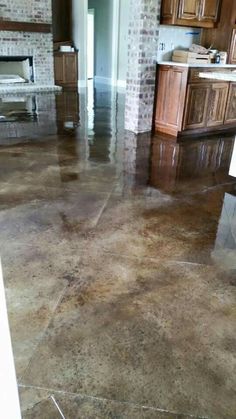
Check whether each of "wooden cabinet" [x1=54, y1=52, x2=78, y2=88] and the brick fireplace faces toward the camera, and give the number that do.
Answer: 2

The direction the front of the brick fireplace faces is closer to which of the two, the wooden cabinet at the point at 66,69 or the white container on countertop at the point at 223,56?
the white container on countertop

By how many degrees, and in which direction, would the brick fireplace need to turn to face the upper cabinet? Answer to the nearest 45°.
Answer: approximately 45° to its left

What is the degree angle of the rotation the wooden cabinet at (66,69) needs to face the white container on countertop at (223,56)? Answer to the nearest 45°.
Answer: approximately 45° to its left

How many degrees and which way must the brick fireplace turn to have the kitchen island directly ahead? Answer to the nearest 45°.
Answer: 0° — it already faces it
